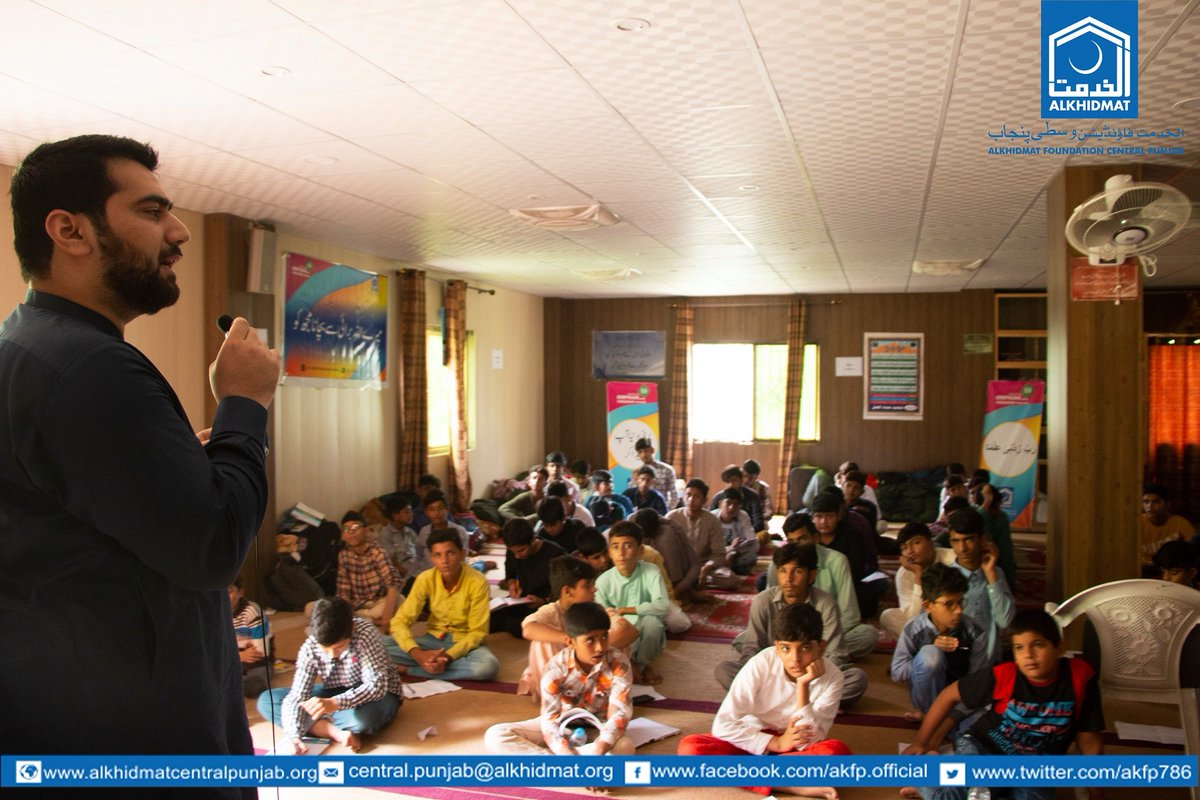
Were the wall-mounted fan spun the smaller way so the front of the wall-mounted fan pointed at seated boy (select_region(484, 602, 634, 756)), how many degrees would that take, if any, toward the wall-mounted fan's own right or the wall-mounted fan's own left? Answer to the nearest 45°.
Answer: approximately 45° to the wall-mounted fan's own right

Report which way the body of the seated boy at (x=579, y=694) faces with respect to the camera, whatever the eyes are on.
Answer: toward the camera

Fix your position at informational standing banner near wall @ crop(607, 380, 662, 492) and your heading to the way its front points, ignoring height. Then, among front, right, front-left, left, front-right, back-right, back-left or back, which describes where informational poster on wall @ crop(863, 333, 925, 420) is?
left

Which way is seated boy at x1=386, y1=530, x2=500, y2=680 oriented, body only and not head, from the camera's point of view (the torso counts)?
toward the camera

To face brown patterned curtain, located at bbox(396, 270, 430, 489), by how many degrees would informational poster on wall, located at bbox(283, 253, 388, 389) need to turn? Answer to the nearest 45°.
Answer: approximately 90° to its left

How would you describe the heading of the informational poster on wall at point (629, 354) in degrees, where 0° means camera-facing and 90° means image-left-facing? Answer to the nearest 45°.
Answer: approximately 0°

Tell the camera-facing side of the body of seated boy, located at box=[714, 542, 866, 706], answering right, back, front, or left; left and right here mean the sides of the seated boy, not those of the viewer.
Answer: front

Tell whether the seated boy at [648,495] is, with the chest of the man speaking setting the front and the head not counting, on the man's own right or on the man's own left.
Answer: on the man's own left

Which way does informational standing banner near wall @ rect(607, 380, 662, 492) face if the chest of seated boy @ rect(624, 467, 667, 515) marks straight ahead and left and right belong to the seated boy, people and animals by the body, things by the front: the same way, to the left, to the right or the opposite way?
the same way

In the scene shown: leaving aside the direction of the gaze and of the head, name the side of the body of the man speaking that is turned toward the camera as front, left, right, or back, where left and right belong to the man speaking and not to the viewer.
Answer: right

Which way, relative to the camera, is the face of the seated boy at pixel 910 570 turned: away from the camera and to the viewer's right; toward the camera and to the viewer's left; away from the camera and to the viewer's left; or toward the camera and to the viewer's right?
toward the camera and to the viewer's left

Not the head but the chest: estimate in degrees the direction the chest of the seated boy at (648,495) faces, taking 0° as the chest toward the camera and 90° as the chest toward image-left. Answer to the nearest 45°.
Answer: approximately 0°

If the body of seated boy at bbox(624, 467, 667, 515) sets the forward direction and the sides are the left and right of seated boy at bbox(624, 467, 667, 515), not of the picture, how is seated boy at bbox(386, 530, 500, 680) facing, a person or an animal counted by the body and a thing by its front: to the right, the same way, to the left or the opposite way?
the same way

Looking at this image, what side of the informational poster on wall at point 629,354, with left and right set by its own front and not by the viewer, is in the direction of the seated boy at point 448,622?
front

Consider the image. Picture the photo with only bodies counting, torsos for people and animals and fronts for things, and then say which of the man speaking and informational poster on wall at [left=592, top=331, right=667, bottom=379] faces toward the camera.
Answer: the informational poster on wall

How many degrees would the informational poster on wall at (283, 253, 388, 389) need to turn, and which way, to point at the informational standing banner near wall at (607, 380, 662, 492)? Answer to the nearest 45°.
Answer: approximately 90° to its left

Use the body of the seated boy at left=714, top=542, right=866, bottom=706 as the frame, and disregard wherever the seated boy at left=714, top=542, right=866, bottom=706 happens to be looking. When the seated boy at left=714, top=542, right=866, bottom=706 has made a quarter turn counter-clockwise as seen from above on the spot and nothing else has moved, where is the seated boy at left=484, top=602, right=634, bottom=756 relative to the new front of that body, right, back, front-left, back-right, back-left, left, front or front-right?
back-right
